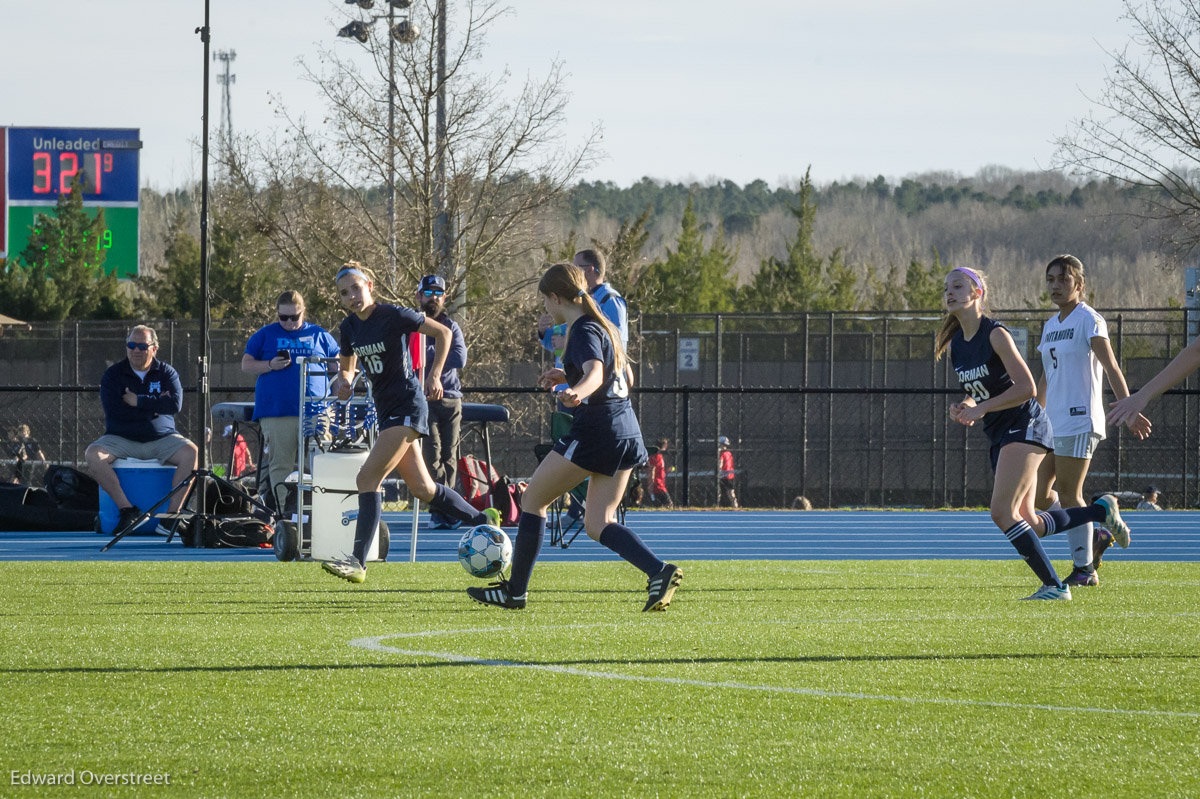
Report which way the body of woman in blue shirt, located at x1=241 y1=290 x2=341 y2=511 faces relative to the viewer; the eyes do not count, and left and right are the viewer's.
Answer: facing the viewer

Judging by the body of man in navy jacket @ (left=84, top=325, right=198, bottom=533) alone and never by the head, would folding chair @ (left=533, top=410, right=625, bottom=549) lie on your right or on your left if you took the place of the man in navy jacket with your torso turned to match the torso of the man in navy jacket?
on your left

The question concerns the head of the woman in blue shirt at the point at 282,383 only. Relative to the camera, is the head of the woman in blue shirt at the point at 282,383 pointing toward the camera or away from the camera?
toward the camera

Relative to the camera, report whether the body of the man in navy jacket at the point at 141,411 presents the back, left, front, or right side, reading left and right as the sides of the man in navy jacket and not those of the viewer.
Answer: front

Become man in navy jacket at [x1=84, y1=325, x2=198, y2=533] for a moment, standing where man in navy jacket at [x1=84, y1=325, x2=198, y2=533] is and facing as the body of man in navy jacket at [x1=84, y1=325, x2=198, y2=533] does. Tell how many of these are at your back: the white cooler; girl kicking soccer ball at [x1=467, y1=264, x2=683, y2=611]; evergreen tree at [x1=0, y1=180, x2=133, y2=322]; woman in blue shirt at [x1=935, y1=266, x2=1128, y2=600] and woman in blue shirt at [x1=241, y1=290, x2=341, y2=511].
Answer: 1

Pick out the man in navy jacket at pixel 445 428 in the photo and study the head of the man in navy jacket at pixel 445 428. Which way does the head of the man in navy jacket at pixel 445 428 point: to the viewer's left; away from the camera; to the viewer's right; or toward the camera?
toward the camera

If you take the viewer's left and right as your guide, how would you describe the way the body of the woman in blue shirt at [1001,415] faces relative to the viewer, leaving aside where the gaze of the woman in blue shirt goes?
facing the viewer and to the left of the viewer

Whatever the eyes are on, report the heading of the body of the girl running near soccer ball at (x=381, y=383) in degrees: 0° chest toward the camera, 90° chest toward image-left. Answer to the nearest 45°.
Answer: approximately 45°

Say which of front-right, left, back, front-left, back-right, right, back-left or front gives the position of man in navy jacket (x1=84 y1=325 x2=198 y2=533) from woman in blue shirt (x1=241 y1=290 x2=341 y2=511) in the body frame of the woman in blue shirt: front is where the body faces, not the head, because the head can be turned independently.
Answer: back-right

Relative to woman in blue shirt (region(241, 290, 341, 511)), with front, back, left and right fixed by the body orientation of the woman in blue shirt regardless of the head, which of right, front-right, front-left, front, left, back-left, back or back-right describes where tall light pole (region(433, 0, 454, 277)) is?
back

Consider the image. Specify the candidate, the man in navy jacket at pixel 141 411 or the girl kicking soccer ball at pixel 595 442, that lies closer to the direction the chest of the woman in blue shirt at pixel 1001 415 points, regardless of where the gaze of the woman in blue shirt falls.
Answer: the girl kicking soccer ball
